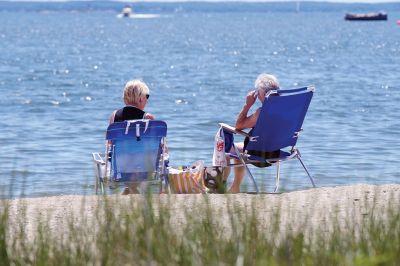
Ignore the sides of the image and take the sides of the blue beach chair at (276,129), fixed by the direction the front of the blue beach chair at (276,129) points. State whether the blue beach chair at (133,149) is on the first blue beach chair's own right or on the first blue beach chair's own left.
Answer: on the first blue beach chair's own left

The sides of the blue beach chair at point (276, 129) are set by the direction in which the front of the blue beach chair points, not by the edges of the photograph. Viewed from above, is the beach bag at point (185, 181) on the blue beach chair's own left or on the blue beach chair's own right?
on the blue beach chair's own left

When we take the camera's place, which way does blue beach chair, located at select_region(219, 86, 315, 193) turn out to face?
facing away from the viewer and to the left of the viewer

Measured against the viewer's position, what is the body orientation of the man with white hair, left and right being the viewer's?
facing away from the viewer and to the left of the viewer

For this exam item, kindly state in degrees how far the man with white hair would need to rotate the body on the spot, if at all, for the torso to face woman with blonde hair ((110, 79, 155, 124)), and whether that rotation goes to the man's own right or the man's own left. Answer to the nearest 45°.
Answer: approximately 45° to the man's own left

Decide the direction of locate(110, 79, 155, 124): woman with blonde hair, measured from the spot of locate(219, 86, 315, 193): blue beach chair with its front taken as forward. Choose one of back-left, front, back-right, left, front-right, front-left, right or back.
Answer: front-left

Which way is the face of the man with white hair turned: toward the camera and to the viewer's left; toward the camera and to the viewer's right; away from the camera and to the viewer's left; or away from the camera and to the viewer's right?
away from the camera and to the viewer's left

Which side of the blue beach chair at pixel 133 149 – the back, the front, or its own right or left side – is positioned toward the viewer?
back
